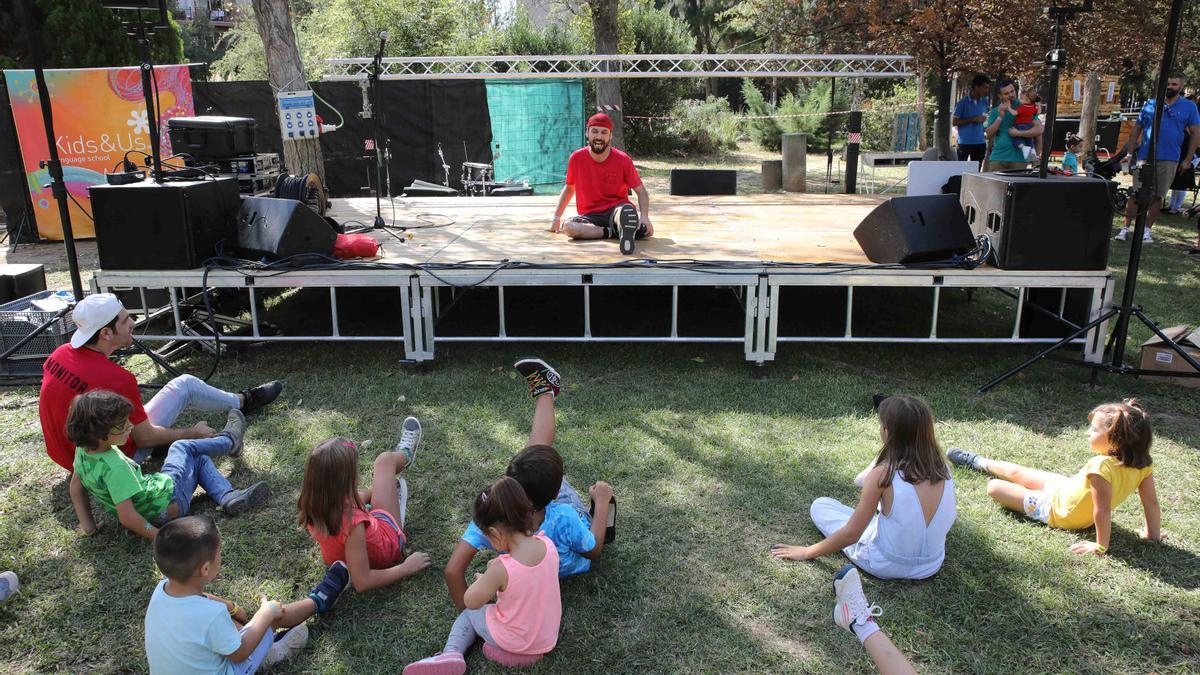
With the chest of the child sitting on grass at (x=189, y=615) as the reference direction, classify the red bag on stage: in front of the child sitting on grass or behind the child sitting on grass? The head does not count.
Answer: in front

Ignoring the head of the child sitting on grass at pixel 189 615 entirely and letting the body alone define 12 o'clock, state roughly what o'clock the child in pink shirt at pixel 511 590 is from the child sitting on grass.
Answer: The child in pink shirt is roughly at 2 o'clock from the child sitting on grass.

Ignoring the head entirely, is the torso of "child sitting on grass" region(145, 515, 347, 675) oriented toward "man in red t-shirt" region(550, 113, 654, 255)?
yes

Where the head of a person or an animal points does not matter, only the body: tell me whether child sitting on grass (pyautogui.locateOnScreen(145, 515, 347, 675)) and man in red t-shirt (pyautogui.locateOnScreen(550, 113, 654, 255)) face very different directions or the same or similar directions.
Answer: very different directions

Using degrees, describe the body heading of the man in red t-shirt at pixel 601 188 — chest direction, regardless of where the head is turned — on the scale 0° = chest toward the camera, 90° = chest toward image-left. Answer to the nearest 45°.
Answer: approximately 0°

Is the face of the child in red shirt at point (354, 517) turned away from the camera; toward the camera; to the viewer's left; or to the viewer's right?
away from the camera

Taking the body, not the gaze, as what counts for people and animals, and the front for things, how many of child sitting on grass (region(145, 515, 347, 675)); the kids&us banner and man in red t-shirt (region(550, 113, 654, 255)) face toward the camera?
2

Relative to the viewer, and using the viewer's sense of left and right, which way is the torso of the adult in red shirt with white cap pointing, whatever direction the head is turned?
facing away from the viewer and to the right of the viewer

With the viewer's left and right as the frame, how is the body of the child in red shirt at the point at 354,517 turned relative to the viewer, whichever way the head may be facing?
facing away from the viewer and to the right of the viewer

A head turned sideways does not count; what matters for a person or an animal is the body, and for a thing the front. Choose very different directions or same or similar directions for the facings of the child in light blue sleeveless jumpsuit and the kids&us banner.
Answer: very different directions

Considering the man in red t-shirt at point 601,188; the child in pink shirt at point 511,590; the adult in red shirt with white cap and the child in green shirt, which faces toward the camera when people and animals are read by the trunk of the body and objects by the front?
the man in red t-shirt
